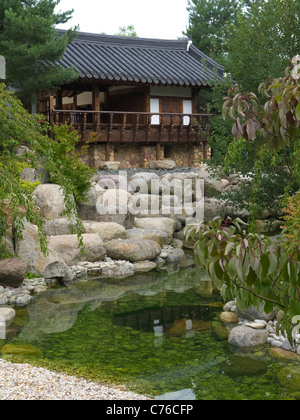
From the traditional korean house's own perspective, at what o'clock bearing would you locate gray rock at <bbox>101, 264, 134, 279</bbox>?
The gray rock is roughly at 12 o'clock from the traditional korean house.

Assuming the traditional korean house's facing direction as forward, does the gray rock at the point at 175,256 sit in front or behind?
in front

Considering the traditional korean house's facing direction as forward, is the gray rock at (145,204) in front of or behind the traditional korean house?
in front

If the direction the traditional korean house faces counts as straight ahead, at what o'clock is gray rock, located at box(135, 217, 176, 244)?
The gray rock is roughly at 12 o'clock from the traditional korean house.

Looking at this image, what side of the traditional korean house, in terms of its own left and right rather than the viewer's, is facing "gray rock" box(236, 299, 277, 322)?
front

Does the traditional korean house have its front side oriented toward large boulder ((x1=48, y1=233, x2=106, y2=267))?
yes

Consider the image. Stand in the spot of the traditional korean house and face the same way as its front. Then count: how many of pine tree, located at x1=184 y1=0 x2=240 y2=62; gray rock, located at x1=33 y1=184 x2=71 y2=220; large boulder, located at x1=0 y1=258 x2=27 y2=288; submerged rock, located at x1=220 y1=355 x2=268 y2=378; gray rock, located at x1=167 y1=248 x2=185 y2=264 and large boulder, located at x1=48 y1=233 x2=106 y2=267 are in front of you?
5

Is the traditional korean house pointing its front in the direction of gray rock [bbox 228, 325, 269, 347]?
yes

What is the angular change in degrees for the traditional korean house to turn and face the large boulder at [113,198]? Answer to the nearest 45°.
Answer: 0° — it already faces it

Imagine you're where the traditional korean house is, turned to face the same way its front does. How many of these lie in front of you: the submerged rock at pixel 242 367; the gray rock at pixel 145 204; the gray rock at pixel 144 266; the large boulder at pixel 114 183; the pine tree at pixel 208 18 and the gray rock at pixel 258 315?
5

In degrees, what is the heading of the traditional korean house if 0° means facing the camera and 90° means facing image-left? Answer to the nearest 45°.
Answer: approximately 0°

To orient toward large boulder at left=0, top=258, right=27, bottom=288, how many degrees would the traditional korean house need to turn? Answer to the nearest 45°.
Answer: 0° — it already faces it

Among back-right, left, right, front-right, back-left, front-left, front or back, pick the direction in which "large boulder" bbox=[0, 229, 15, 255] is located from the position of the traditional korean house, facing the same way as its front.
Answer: front

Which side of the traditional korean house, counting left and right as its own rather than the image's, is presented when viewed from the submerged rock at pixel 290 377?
front

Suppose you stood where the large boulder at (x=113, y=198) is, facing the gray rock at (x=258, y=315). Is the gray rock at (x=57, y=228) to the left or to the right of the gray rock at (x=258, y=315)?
right
